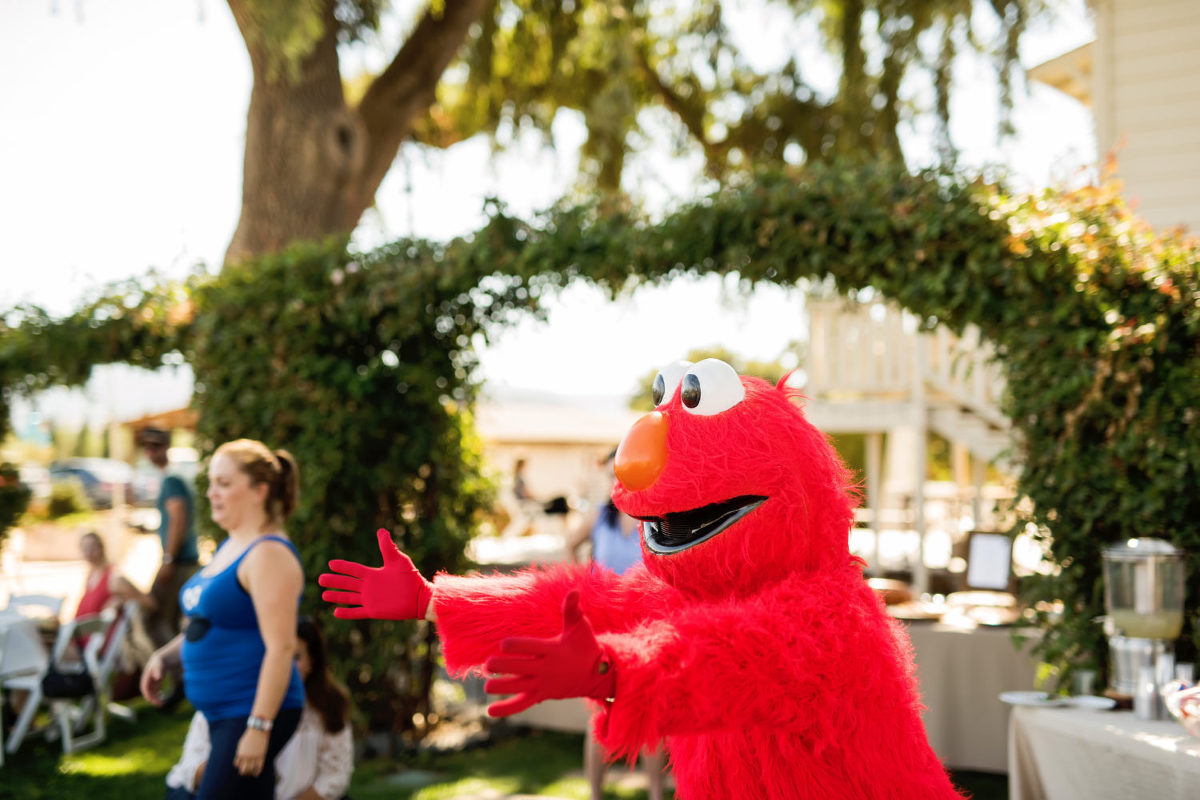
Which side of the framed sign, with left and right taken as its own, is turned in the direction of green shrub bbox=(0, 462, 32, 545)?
right

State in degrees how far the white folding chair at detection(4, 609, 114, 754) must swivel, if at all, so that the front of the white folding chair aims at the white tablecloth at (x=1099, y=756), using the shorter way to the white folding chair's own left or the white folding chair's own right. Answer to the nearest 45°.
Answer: approximately 180°

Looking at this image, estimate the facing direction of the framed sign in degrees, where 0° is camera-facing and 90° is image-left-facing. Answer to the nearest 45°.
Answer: approximately 0°

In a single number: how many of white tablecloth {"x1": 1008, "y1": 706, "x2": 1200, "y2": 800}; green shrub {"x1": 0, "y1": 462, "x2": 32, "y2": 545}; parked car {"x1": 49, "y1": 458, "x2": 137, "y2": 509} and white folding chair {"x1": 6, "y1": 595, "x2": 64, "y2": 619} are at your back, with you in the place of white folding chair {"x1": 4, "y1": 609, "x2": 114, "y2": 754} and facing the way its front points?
1
